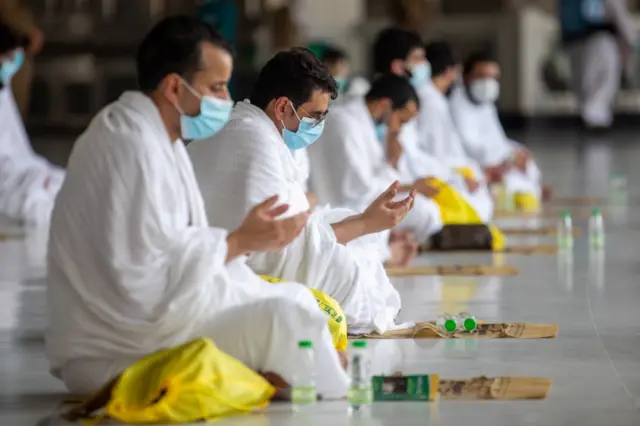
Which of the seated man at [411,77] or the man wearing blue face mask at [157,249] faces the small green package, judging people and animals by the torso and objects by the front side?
the man wearing blue face mask

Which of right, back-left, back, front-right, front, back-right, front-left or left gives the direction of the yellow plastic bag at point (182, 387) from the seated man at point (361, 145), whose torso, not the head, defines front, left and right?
right

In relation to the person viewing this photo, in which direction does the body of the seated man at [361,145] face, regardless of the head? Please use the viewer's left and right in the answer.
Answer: facing to the right of the viewer

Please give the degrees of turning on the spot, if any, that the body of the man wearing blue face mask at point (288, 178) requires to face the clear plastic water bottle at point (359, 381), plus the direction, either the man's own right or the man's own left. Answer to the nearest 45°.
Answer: approximately 90° to the man's own right

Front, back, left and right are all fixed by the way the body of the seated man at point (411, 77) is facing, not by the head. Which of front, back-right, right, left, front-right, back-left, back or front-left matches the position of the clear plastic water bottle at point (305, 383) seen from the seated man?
right

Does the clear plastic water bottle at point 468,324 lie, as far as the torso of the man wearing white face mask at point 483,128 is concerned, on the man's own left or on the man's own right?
on the man's own right

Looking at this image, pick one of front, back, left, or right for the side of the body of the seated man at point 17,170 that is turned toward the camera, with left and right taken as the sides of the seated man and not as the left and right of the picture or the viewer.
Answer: right

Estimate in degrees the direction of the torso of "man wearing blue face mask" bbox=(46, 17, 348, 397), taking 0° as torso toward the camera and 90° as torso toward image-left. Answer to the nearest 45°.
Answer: approximately 270°

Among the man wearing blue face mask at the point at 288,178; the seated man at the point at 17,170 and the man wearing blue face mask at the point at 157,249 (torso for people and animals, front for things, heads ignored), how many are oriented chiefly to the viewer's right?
3

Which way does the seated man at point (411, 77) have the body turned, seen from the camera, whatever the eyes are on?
to the viewer's right

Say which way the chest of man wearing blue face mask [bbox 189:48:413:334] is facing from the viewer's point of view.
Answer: to the viewer's right
